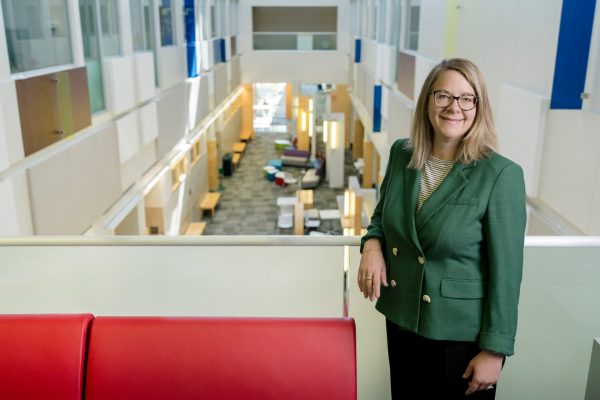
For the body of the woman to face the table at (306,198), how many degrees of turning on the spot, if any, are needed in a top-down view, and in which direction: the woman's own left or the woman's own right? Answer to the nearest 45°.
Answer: approximately 135° to the woman's own right
